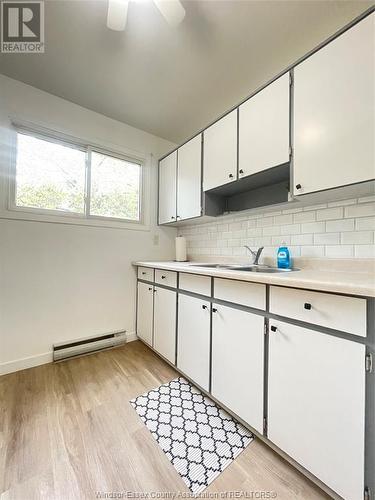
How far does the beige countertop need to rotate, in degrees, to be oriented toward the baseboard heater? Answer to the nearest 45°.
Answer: approximately 45° to its right

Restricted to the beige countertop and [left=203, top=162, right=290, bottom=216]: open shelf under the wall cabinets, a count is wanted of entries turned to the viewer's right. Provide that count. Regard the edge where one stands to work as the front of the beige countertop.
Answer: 0

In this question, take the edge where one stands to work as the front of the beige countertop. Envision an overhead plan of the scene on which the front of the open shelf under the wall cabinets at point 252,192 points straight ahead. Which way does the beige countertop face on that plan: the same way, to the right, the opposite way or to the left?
the same way

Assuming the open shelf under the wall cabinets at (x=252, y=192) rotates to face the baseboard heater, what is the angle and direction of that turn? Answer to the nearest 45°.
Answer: approximately 45° to its right

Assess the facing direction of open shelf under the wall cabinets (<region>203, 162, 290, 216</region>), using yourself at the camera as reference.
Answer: facing the viewer and to the left of the viewer

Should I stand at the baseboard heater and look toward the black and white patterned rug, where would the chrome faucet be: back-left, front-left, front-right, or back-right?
front-left
